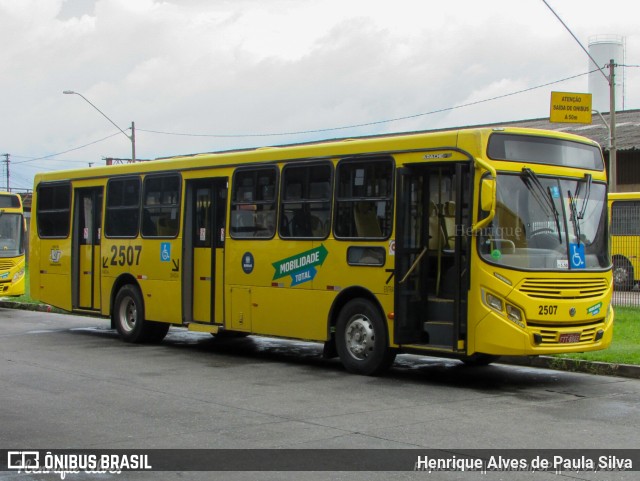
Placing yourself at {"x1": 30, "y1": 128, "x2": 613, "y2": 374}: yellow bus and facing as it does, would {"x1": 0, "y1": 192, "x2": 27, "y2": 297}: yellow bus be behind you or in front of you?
behind

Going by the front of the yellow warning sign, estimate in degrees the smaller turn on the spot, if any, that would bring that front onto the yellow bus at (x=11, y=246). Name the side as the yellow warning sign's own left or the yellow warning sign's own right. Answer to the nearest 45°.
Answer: approximately 45° to the yellow warning sign's own right

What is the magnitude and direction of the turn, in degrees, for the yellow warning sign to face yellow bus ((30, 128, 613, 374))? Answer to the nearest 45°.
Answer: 0° — it already faces it

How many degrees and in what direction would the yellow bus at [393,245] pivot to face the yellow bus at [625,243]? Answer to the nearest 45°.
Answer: approximately 90° to its left

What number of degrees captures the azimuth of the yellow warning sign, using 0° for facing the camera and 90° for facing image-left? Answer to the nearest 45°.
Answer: approximately 0°

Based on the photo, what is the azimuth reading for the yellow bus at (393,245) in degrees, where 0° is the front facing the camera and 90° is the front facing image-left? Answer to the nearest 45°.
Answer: approximately 315°
